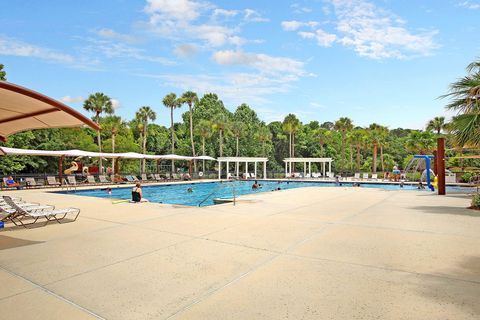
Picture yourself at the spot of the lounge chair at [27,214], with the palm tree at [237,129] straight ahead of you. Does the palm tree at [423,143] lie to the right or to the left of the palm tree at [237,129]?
right

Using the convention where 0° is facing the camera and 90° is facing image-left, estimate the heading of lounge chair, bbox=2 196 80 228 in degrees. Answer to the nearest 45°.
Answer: approximately 270°

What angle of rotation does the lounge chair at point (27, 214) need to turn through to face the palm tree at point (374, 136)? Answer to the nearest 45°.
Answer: approximately 45° to its left

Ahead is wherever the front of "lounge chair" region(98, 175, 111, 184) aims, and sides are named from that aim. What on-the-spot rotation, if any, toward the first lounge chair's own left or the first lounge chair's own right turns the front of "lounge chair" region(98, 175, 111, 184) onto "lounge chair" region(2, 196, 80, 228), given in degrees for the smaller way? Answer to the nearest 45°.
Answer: approximately 45° to the first lounge chair's own right

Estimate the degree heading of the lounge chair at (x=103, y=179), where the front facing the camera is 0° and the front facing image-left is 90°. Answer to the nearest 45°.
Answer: approximately 315°

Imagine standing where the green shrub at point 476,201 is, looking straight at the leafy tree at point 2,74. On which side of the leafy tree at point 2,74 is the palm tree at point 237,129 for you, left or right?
right

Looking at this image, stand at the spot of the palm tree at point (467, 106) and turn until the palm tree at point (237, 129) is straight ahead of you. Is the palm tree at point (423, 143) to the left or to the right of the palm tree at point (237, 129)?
right
